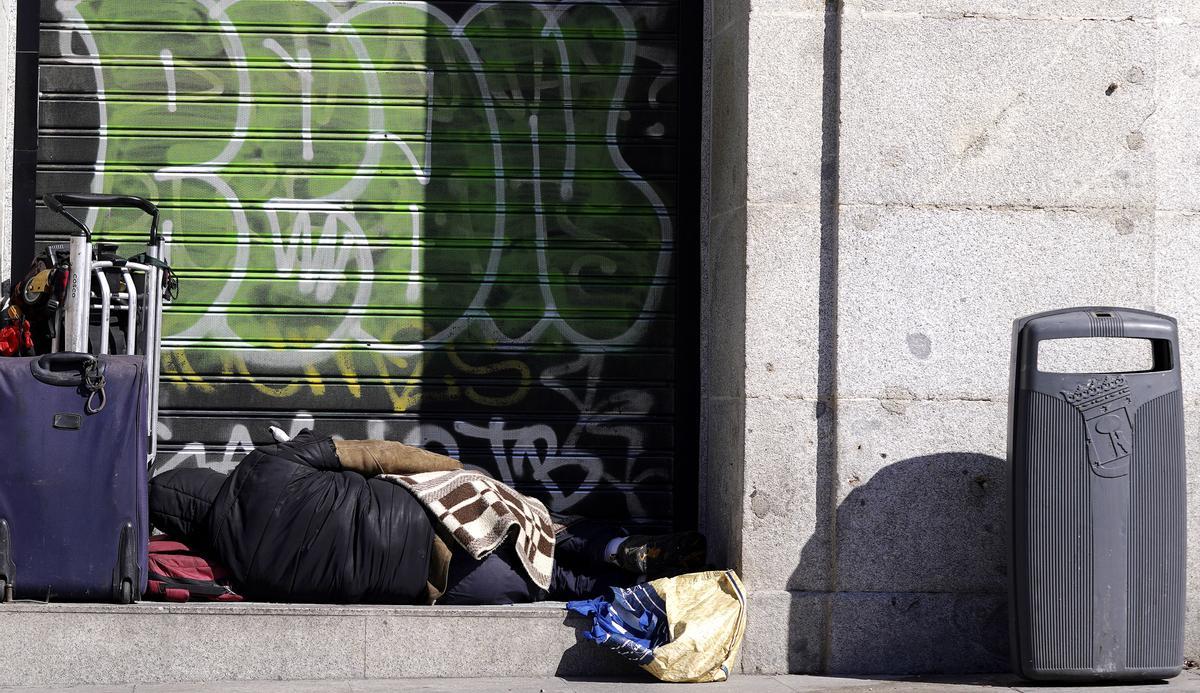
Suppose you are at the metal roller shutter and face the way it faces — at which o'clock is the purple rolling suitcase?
The purple rolling suitcase is roughly at 2 o'clock from the metal roller shutter.

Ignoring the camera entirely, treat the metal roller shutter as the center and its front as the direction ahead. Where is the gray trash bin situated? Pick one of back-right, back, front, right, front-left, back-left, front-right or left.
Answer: front-left

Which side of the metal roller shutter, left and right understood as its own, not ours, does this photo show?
front
